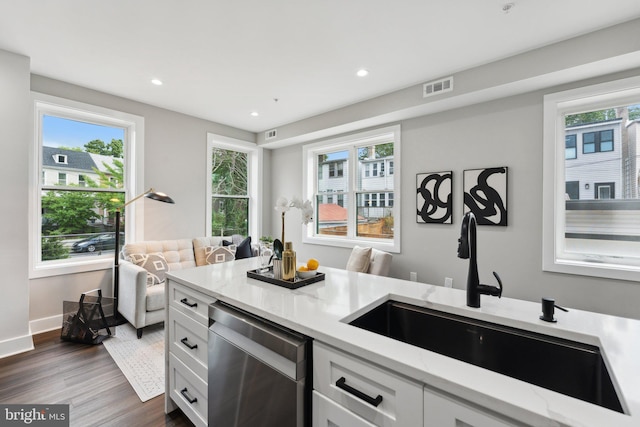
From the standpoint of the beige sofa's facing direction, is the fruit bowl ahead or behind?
ahead

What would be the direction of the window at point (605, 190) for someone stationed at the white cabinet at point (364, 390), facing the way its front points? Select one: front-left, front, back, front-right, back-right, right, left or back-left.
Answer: back

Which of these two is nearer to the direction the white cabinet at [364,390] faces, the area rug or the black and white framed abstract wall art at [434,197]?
the area rug

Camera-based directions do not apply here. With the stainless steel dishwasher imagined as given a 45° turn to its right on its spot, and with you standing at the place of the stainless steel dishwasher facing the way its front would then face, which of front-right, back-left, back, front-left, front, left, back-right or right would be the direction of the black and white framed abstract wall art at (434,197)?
back-right

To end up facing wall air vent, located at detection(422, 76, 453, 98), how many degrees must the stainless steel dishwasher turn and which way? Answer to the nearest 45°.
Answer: approximately 180°

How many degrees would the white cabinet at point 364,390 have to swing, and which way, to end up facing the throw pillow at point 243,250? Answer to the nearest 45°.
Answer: approximately 90° to its right

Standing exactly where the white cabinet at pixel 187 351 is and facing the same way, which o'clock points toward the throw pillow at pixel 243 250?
The throw pillow is roughly at 5 o'clock from the white cabinet.

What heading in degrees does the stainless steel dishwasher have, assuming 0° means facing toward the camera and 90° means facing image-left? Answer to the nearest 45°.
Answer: approximately 45°

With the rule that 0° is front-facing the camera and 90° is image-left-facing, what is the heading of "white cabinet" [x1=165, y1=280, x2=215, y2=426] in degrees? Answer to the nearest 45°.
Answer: approximately 45°

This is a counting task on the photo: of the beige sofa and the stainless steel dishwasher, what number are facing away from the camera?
0

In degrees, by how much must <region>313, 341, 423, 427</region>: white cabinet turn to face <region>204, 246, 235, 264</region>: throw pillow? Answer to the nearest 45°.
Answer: approximately 90° to its right
